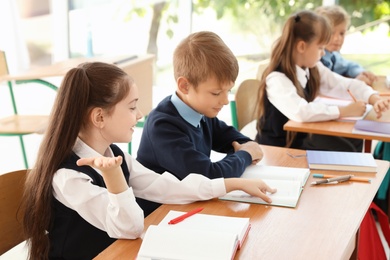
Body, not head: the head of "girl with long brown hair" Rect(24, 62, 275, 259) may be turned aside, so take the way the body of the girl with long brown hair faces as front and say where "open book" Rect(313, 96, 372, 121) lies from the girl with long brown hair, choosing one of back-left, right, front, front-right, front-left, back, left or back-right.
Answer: front-left

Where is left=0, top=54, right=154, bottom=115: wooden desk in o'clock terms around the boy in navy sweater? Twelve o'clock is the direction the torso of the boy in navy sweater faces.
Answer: The wooden desk is roughly at 7 o'clock from the boy in navy sweater.

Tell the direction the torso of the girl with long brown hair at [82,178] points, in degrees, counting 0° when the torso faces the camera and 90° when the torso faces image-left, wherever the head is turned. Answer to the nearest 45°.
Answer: approximately 270°

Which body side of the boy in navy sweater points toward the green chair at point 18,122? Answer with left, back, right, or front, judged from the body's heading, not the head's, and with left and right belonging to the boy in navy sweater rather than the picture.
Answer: back

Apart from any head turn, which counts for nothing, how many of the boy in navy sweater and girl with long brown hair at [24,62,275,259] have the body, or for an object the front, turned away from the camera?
0

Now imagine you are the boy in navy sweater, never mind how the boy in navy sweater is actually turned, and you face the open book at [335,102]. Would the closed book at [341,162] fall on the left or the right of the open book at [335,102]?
right

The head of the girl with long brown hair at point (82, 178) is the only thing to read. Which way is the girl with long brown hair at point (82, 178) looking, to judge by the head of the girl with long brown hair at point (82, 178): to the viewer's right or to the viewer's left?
to the viewer's right

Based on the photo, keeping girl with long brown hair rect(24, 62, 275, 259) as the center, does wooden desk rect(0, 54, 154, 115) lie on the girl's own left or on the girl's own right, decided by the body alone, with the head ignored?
on the girl's own left

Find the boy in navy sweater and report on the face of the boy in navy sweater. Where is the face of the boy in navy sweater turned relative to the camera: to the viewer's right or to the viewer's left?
to the viewer's right

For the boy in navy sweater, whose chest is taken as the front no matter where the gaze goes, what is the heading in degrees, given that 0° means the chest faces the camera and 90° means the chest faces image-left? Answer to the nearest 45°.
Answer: approximately 315°

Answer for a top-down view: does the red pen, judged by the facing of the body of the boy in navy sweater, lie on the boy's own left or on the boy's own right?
on the boy's own right
